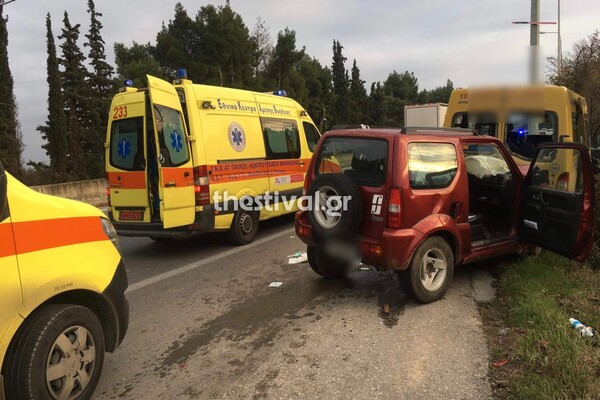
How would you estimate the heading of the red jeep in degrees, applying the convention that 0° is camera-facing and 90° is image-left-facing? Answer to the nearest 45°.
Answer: approximately 225°

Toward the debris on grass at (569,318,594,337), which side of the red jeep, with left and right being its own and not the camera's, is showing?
right

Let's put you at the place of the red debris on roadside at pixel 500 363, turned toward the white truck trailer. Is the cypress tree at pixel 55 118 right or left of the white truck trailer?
left

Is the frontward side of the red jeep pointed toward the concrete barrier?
no

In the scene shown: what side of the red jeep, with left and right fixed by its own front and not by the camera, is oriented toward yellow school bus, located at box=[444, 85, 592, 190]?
front

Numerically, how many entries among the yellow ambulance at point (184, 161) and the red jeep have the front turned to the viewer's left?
0

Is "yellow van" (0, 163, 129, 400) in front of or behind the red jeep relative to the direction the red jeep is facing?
behind

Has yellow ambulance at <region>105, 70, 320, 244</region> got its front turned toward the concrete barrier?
no

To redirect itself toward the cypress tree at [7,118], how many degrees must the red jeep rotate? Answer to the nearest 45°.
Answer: approximately 90° to its left

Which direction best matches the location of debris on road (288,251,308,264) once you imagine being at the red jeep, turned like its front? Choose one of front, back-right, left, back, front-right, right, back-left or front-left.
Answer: left

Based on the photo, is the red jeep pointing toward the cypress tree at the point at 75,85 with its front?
no
